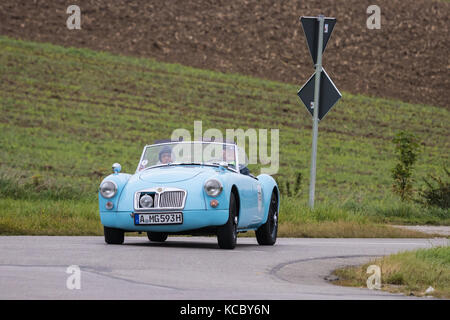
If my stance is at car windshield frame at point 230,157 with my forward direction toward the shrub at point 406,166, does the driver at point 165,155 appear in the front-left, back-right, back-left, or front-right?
back-left

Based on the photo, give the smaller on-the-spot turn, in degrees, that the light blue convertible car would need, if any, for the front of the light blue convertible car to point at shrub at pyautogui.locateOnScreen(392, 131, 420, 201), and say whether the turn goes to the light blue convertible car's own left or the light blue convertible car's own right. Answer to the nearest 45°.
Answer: approximately 135° to the light blue convertible car's own left

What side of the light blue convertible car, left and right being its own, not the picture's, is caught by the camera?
front

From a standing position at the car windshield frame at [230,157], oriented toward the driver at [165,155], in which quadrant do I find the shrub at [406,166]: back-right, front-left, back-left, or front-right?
back-right
